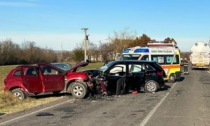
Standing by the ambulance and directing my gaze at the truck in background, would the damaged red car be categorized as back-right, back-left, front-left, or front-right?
back-left

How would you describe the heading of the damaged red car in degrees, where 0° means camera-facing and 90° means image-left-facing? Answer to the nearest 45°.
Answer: approximately 270°

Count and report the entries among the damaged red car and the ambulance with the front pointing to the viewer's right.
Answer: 1

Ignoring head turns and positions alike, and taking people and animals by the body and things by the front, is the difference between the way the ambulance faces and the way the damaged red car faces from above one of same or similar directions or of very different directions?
very different directions

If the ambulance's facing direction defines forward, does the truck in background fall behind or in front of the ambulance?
behind

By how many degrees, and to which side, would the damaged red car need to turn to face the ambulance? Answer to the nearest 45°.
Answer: approximately 45° to its left

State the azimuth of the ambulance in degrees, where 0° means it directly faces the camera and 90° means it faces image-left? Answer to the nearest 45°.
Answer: approximately 45°

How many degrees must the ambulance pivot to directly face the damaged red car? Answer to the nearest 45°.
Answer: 0° — it already faces it
